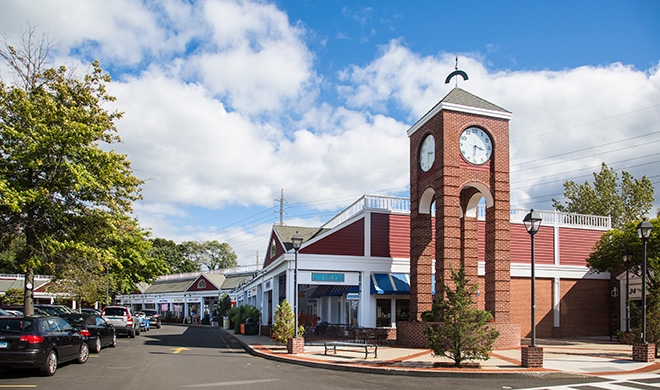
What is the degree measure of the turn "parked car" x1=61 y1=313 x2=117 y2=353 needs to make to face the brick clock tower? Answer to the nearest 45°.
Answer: approximately 45° to its right

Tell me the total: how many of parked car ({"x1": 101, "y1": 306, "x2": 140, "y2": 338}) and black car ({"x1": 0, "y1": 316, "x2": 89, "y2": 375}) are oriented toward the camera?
0
